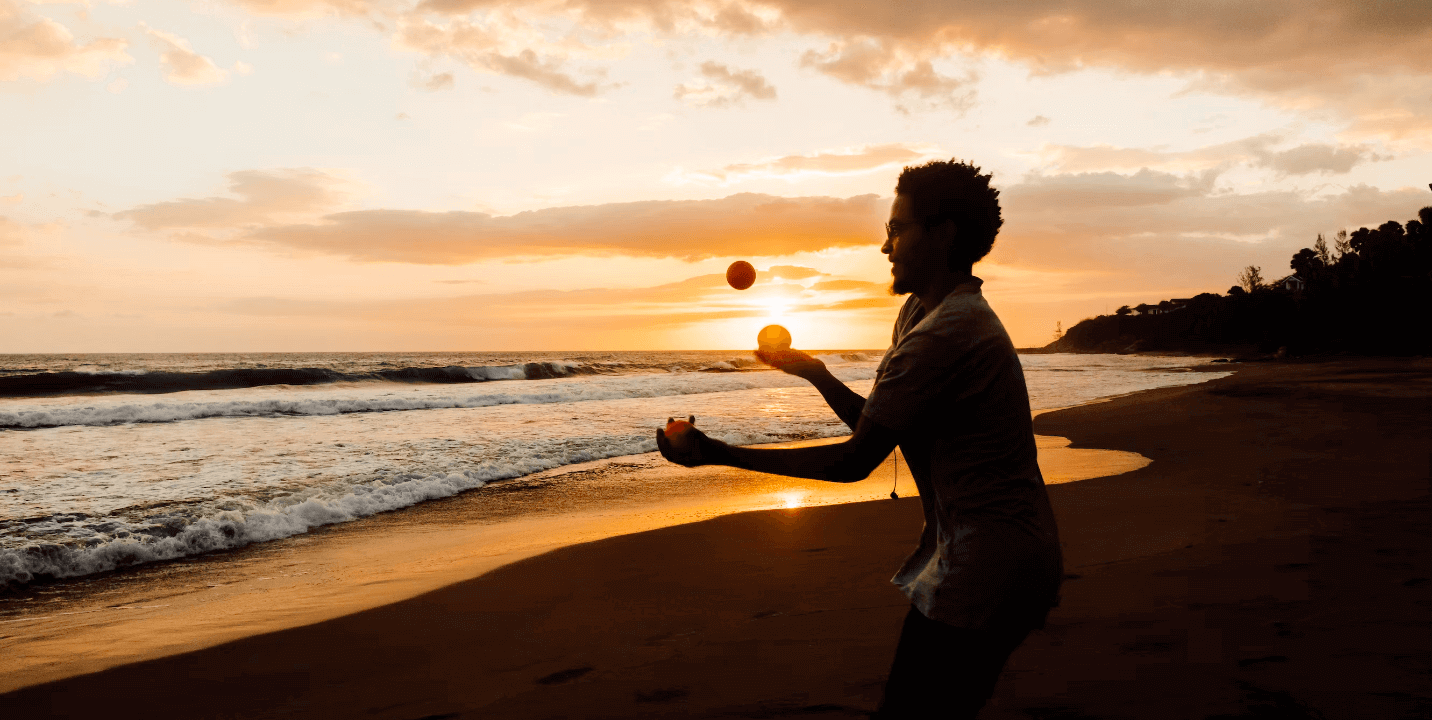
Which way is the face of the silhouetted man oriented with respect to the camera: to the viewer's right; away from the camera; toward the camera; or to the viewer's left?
to the viewer's left

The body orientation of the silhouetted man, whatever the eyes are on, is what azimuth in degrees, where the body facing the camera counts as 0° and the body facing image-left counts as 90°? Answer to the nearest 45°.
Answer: approximately 90°

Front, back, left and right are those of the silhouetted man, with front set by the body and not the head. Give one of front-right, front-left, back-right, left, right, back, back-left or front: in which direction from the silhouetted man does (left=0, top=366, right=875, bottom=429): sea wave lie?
front-right

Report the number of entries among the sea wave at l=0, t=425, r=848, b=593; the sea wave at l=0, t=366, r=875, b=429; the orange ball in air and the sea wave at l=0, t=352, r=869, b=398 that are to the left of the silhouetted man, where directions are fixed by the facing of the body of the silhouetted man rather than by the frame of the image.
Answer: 0

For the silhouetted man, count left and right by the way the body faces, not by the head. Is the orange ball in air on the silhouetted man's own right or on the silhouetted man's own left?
on the silhouetted man's own right

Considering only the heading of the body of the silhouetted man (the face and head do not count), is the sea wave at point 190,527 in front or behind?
in front
